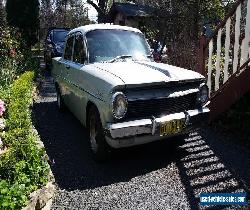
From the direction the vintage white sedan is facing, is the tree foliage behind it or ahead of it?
behind

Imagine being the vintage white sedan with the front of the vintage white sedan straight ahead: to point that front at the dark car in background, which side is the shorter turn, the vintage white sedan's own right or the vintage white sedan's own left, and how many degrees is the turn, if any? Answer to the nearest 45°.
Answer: approximately 135° to the vintage white sedan's own left

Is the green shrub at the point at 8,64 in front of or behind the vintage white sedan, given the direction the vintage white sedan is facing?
behind

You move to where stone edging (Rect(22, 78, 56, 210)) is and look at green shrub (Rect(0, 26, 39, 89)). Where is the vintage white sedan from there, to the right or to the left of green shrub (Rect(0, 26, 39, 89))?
right

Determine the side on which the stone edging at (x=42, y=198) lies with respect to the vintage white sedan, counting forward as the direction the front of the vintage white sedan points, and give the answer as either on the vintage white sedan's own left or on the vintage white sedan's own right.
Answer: on the vintage white sedan's own right

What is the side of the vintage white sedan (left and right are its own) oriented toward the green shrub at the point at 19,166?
right

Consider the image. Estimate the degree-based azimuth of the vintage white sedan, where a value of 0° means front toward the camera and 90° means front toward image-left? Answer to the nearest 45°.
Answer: approximately 315°
